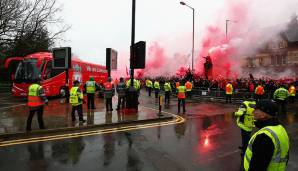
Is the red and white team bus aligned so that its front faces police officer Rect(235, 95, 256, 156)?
no

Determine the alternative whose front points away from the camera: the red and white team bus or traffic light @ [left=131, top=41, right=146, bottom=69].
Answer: the traffic light

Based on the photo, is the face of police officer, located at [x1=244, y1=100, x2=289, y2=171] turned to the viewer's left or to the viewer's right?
to the viewer's left

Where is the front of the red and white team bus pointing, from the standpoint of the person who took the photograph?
facing the viewer and to the left of the viewer

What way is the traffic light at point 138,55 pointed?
away from the camera

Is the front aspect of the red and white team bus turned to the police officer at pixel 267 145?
no

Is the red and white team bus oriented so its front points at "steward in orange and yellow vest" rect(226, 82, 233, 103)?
no

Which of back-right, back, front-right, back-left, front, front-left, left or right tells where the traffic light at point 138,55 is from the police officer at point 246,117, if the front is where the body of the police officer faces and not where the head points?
front

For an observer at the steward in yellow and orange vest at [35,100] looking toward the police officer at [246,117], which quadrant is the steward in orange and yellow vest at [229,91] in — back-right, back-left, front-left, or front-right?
front-left

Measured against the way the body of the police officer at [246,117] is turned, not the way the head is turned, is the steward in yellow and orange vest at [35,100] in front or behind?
in front

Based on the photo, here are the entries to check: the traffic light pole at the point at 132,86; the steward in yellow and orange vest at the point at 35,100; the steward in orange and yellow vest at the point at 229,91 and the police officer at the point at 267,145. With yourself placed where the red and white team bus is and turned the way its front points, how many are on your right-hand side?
0

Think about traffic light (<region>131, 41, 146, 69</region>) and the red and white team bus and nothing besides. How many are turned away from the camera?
1

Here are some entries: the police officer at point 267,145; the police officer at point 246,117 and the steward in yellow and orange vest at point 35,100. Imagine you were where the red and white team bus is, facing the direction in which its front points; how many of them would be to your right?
0

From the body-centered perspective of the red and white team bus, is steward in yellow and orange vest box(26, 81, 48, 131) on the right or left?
on its left

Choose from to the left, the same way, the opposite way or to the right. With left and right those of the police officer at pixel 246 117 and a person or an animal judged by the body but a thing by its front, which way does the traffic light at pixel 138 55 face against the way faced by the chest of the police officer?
to the right

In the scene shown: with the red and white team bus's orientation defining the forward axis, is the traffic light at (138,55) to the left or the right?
on its left
